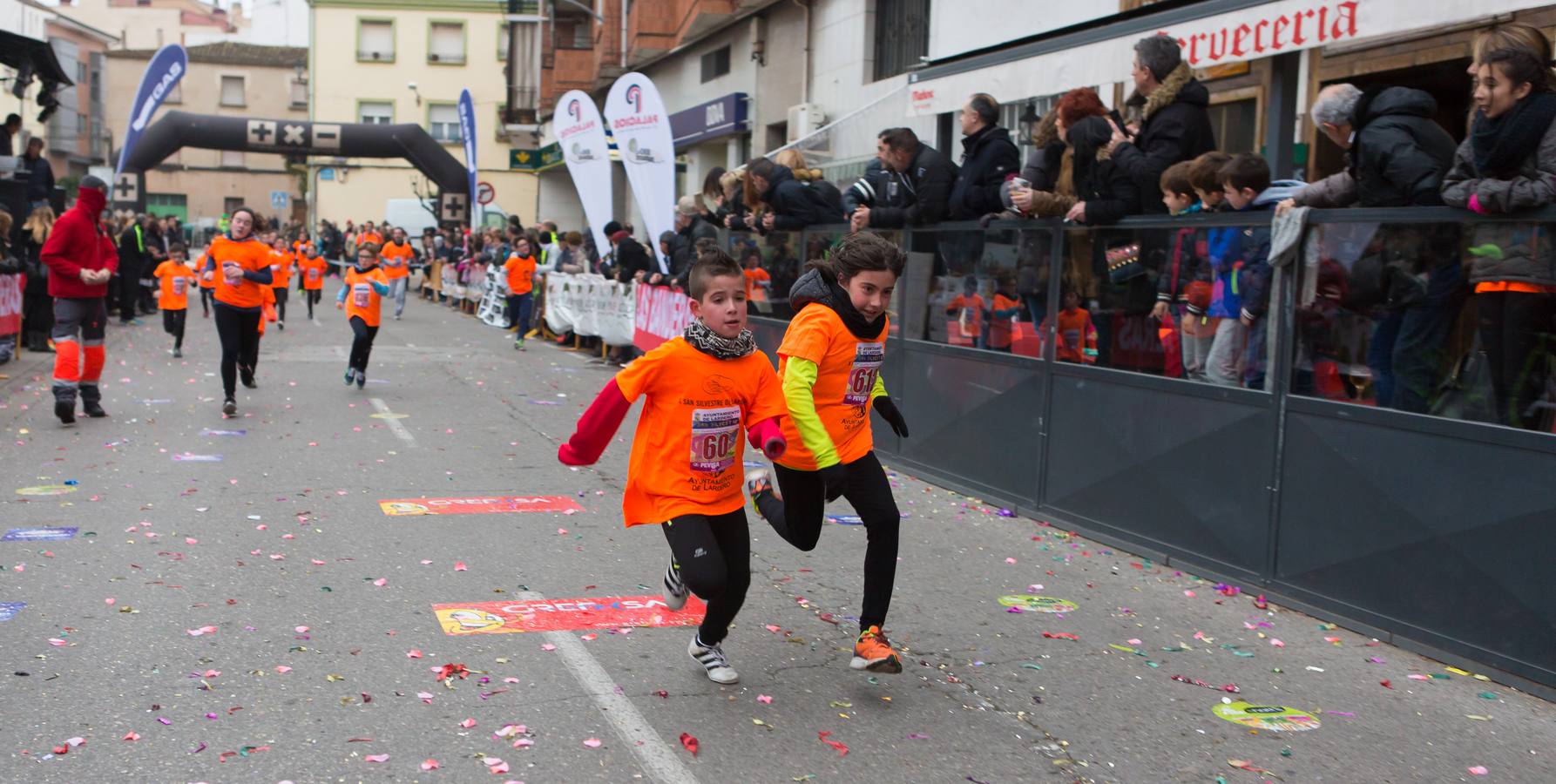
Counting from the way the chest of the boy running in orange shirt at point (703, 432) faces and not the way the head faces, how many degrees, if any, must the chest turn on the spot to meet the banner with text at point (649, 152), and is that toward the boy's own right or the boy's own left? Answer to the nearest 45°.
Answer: approximately 135° to the boy's own left

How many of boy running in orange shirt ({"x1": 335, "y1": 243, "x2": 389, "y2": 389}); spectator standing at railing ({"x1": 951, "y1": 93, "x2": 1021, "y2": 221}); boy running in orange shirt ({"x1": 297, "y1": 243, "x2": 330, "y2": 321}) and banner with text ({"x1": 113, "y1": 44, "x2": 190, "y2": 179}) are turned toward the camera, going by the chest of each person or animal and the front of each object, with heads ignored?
3

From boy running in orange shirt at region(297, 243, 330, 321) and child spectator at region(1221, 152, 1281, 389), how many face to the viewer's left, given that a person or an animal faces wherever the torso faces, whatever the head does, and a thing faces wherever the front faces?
1

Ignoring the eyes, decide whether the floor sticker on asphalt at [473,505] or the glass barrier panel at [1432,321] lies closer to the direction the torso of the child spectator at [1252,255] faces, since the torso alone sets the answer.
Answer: the floor sticker on asphalt

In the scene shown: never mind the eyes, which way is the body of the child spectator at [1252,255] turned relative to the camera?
to the viewer's left

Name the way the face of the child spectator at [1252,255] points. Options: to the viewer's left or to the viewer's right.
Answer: to the viewer's left

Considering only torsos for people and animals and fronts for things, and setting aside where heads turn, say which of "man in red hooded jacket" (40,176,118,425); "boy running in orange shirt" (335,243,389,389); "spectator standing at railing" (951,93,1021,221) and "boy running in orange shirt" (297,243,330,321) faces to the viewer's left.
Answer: the spectator standing at railing

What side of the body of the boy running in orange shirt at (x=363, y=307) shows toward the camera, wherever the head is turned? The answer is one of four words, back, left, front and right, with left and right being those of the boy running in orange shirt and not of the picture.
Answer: front

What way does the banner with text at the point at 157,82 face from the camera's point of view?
toward the camera

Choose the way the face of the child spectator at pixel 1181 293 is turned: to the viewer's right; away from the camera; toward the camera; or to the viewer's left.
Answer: to the viewer's left

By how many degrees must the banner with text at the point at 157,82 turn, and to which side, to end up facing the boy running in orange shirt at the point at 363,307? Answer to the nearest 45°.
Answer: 0° — it already faces them

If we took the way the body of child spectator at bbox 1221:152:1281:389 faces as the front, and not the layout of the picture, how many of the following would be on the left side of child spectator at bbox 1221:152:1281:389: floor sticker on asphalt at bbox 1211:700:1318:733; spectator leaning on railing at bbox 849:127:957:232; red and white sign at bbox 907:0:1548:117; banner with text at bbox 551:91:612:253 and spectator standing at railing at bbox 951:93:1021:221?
1

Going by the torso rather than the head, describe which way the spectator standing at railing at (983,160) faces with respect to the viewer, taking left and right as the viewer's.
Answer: facing to the left of the viewer

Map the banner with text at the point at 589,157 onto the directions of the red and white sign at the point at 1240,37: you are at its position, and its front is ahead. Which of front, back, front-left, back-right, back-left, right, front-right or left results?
right

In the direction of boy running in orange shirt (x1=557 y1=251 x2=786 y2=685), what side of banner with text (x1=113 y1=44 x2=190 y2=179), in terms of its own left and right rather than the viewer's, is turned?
front

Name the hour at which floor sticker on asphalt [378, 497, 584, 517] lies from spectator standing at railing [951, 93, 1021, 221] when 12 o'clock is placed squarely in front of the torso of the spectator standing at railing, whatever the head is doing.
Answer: The floor sticker on asphalt is roughly at 11 o'clock from the spectator standing at railing.
